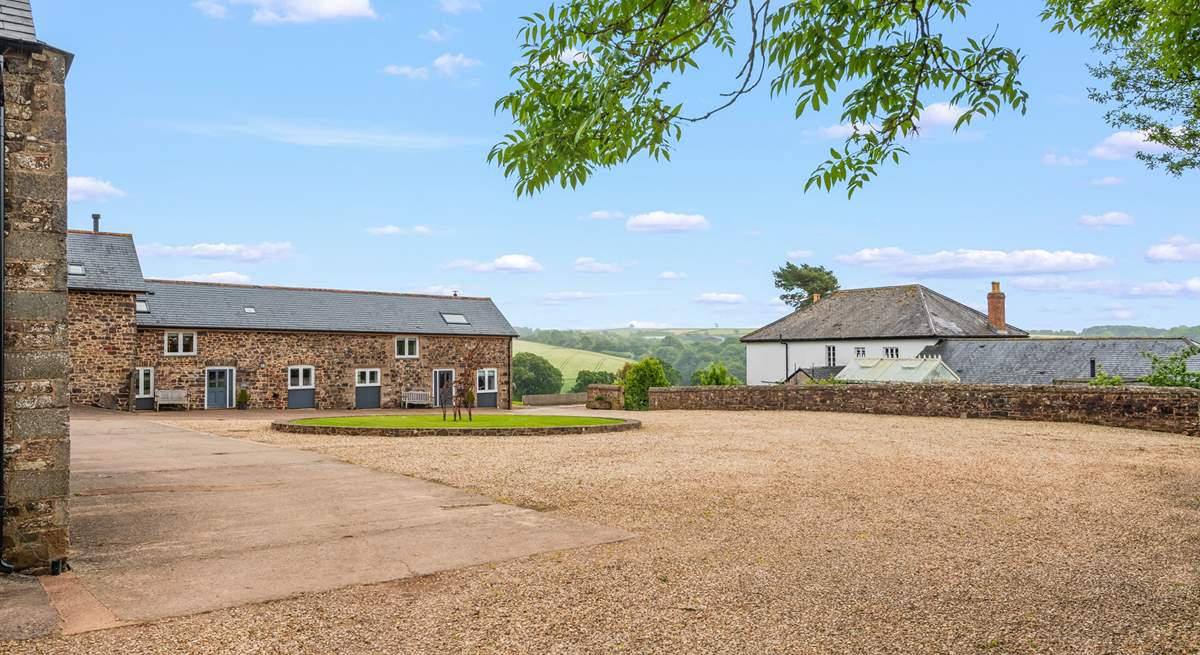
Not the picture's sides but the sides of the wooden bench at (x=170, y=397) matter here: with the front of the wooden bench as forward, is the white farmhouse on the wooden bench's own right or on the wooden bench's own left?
on the wooden bench's own left

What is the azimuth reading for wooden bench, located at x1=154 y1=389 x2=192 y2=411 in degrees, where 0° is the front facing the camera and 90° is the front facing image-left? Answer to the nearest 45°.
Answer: approximately 0°

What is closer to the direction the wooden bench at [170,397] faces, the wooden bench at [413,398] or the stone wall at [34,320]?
the stone wall

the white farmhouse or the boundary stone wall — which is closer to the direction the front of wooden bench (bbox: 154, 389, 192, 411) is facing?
the boundary stone wall

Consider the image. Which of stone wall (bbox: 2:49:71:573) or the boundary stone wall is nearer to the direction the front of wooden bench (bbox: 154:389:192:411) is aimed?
the stone wall

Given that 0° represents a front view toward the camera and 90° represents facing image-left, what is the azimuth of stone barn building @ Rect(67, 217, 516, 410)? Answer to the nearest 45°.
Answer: approximately 0°

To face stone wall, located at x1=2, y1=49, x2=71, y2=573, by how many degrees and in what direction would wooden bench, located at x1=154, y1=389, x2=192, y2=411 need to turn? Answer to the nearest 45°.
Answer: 0° — it already faces it

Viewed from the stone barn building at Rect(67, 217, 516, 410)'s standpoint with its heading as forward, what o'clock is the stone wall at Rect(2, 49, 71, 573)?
The stone wall is roughly at 12 o'clock from the stone barn building.

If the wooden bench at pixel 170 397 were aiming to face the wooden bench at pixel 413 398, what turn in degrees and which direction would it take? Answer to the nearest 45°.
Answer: approximately 90° to its left
